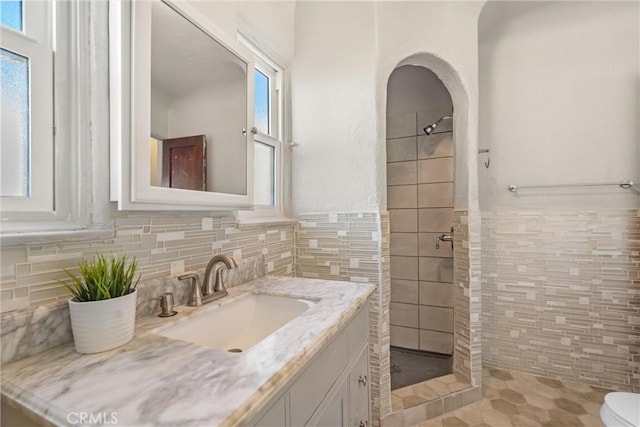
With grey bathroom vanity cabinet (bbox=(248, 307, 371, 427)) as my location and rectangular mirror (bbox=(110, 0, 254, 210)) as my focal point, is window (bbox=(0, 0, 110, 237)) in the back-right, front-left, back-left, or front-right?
front-left

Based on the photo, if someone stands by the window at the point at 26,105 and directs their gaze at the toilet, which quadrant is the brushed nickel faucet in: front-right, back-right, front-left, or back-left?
front-left

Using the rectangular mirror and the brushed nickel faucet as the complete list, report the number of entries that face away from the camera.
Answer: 0

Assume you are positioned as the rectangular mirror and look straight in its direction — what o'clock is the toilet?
The toilet is roughly at 11 o'clock from the rectangular mirror.

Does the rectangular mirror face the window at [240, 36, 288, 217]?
no

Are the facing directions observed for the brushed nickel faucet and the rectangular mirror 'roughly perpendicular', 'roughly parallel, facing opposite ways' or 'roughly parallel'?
roughly parallel

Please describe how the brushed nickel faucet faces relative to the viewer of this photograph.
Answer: facing the viewer and to the right of the viewer
